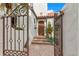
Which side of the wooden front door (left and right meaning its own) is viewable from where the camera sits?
front
